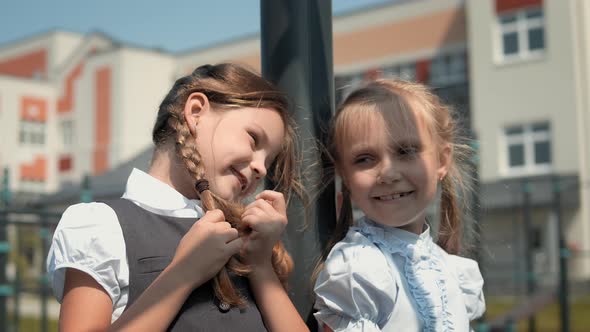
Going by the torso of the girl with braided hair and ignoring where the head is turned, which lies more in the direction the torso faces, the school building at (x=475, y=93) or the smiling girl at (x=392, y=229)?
the smiling girl

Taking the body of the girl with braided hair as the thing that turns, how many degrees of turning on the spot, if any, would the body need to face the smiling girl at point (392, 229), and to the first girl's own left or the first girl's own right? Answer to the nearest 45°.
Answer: approximately 45° to the first girl's own left

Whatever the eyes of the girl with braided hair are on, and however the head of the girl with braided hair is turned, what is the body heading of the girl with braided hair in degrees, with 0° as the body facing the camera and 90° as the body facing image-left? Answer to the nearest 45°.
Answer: approximately 315°

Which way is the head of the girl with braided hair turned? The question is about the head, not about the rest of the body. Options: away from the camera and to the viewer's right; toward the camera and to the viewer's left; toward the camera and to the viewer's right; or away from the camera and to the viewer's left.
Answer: toward the camera and to the viewer's right
